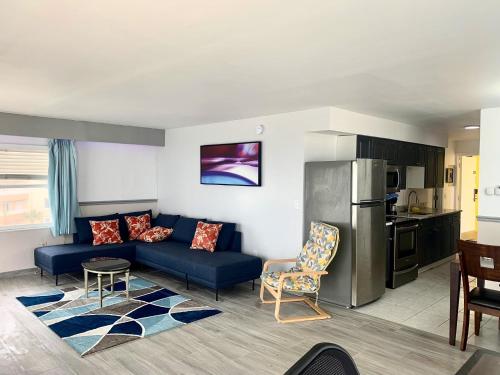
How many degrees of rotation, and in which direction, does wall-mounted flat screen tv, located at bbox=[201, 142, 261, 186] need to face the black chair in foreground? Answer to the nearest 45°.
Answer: approximately 45° to its left

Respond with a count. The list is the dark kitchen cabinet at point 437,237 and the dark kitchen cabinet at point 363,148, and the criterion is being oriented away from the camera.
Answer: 0

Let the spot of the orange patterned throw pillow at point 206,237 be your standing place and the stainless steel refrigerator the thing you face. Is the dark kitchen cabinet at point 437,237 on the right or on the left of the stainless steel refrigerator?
left

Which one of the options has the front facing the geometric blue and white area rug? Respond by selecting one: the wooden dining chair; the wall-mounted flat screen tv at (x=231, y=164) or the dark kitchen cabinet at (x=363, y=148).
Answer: the wall-mounted flat screen tv

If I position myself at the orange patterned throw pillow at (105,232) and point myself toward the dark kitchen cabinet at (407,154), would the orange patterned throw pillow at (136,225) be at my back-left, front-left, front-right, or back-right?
front-left

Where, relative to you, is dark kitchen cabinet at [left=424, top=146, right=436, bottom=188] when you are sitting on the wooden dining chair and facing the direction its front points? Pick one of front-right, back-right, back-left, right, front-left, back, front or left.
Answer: front-left

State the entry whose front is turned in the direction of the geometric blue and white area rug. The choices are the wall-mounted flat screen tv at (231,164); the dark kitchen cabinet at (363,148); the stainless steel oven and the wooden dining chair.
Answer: the wall-mounted flat screen tv

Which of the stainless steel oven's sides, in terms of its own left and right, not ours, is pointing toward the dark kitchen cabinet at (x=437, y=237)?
left

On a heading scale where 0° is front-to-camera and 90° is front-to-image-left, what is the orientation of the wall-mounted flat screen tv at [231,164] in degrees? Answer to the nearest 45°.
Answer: approximately 45°

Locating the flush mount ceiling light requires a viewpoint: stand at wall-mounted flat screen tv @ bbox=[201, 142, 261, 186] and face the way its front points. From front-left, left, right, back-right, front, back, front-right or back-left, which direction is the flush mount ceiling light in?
back-left
